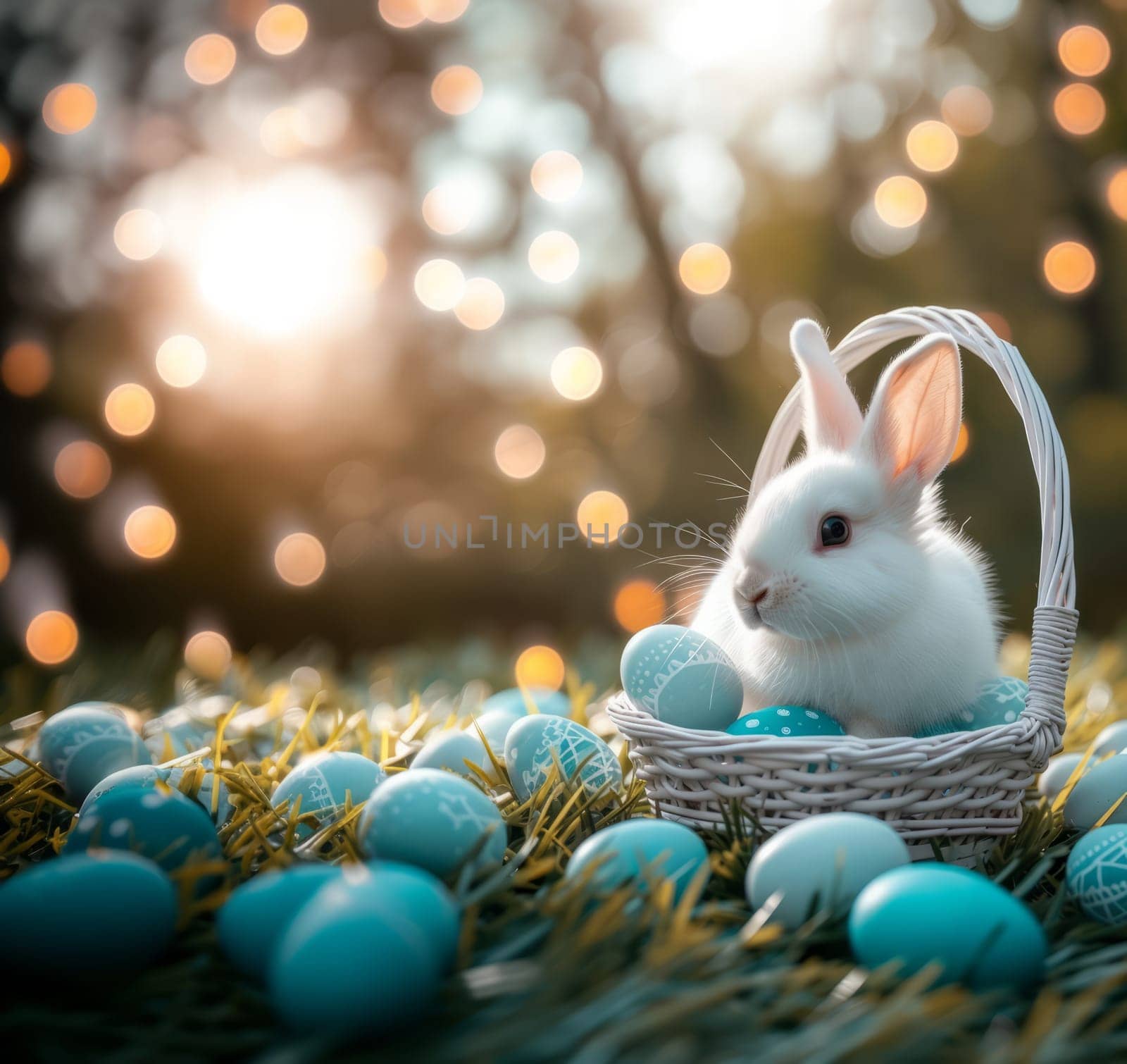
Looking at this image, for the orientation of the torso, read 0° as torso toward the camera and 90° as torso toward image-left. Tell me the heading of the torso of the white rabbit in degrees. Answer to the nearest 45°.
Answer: approximately 45°

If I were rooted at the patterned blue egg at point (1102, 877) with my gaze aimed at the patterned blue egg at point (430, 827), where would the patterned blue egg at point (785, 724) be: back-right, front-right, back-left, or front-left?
front-right
